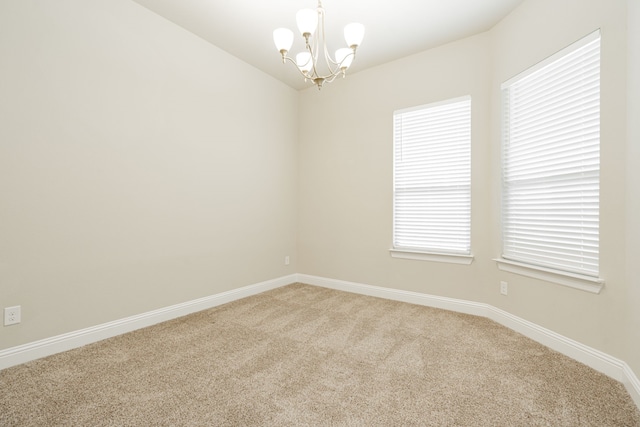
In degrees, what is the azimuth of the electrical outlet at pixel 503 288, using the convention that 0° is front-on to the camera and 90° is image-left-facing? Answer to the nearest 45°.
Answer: approximately 45°

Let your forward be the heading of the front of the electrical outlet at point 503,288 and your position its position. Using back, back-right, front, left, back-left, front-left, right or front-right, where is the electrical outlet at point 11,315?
front
